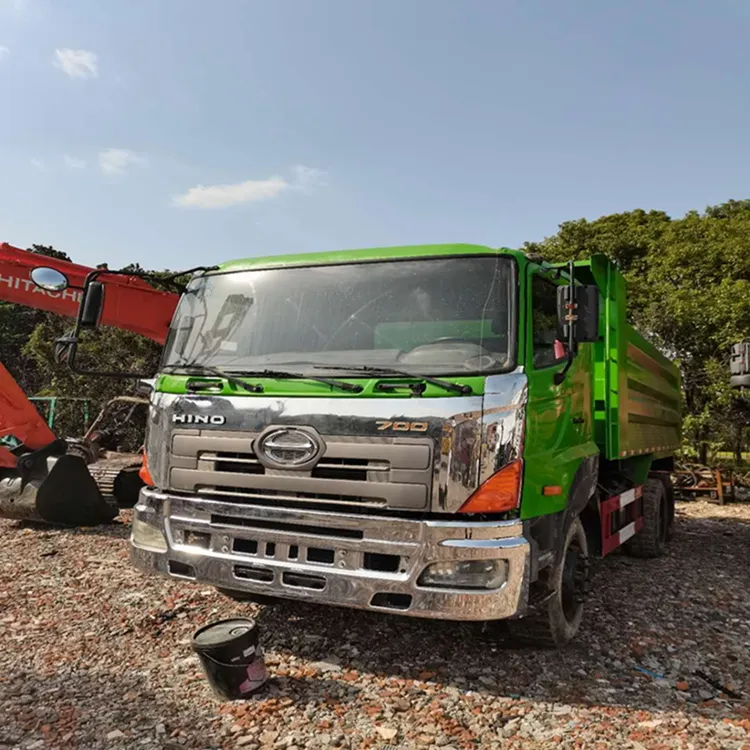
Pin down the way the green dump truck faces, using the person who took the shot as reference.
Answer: facing the viewer and to the left of the viewer

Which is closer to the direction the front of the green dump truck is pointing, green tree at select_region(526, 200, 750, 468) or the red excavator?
the red excavator

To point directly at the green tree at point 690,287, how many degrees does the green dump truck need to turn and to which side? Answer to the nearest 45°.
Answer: approximately 180°

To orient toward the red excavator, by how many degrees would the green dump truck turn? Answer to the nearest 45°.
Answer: approximately 90° to its right
